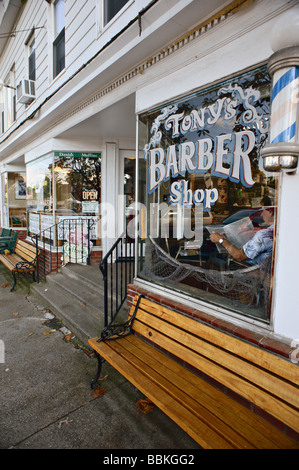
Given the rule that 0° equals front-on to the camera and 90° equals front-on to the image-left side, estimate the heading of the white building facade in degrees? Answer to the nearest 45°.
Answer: approximately 45°

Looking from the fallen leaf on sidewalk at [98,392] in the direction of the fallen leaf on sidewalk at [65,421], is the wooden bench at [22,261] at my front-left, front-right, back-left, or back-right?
back-right

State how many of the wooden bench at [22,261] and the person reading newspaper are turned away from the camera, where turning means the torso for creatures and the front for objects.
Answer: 0

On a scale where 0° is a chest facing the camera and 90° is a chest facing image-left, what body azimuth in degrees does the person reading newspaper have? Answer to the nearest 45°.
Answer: approximately 90°

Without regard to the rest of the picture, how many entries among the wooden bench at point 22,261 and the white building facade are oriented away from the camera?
0

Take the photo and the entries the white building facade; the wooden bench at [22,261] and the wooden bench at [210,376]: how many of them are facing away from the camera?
0

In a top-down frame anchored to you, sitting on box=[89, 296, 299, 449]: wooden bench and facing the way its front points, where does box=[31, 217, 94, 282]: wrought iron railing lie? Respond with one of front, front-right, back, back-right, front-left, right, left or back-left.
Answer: right

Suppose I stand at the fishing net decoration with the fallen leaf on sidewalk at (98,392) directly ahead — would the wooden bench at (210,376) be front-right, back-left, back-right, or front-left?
front-left

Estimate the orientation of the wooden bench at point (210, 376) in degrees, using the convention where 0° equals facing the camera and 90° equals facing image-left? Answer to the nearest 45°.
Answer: approximately 45°

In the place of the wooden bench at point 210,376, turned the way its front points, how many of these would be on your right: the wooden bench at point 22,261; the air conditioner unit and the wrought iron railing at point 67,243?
3
